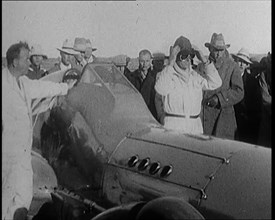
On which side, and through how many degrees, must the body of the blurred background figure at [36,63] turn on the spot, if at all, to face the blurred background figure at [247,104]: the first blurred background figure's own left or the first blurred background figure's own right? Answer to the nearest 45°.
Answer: approximately 45° to the first blurred background figure's own left

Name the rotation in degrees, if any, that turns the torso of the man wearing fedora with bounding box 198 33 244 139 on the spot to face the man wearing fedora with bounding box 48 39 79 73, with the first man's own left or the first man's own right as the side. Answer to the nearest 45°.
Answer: approximately 45° to the first man's own right

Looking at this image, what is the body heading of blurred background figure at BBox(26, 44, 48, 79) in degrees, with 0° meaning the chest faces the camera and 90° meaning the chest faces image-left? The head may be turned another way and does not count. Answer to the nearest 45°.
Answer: approximately 315°

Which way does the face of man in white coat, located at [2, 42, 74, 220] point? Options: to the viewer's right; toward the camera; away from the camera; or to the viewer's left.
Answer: to the viewer's right
